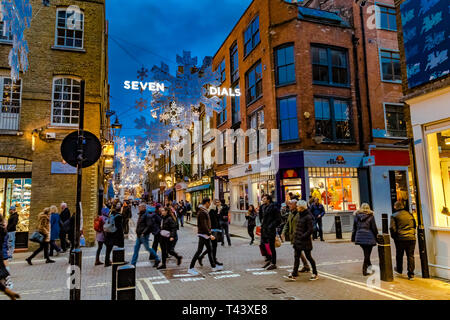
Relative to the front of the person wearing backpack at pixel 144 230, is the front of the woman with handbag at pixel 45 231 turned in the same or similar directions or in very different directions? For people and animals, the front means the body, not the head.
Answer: very different directions

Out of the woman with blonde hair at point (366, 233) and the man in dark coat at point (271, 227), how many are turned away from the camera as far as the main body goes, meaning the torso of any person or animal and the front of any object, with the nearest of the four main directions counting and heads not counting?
1

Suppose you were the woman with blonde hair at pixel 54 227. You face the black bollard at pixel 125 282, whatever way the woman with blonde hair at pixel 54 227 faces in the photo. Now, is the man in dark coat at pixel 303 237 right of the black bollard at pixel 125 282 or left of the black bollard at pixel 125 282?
left

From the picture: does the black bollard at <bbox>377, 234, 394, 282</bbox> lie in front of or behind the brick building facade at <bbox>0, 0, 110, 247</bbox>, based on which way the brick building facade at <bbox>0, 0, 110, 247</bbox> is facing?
in front

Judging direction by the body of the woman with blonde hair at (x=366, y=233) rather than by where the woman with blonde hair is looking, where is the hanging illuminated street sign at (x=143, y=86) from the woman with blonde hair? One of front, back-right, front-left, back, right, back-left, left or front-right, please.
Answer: left

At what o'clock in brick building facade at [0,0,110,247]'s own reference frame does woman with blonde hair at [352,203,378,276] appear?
The woman with blonde hair is roughly at 11 o'clock from the brick building facade.

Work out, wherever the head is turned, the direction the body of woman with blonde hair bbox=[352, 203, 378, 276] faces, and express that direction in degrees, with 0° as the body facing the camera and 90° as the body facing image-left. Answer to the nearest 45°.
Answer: approximately 180°
